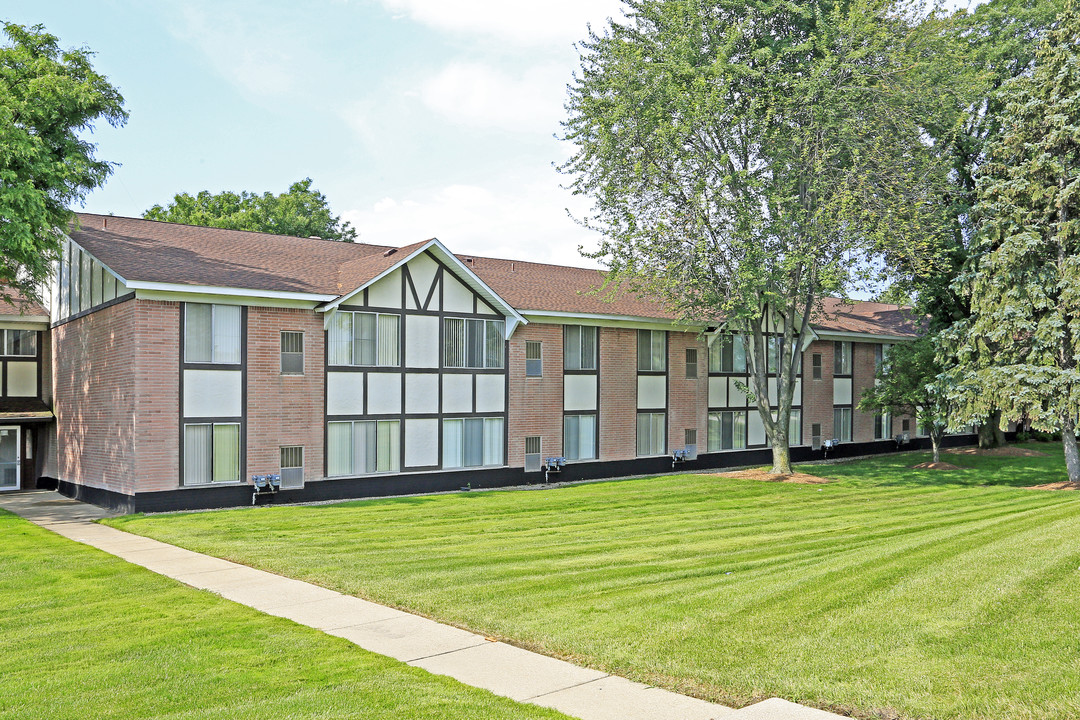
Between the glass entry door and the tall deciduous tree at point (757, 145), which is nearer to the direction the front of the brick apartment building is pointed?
the tall deciduous tree

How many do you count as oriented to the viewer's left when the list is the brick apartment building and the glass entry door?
0

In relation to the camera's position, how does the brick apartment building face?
facing the viewer and to the right of the viewer

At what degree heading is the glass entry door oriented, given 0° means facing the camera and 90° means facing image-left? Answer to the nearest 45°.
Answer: approximately 0°

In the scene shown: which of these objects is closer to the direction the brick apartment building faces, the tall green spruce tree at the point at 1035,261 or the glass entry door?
the tall green spruce tree

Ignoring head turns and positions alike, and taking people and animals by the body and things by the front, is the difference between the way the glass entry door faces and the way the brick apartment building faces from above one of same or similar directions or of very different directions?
same or similar directions

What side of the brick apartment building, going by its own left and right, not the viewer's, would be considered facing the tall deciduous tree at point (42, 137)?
right

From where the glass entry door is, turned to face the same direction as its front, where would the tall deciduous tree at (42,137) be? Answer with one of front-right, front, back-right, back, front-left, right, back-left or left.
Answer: front
